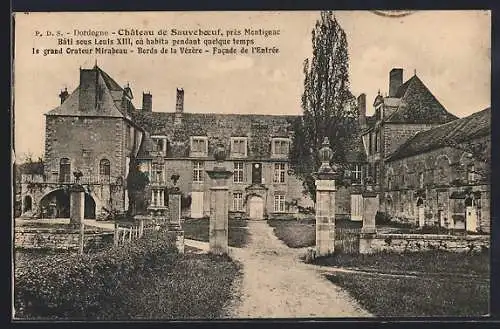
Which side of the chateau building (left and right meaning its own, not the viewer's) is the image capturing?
front
